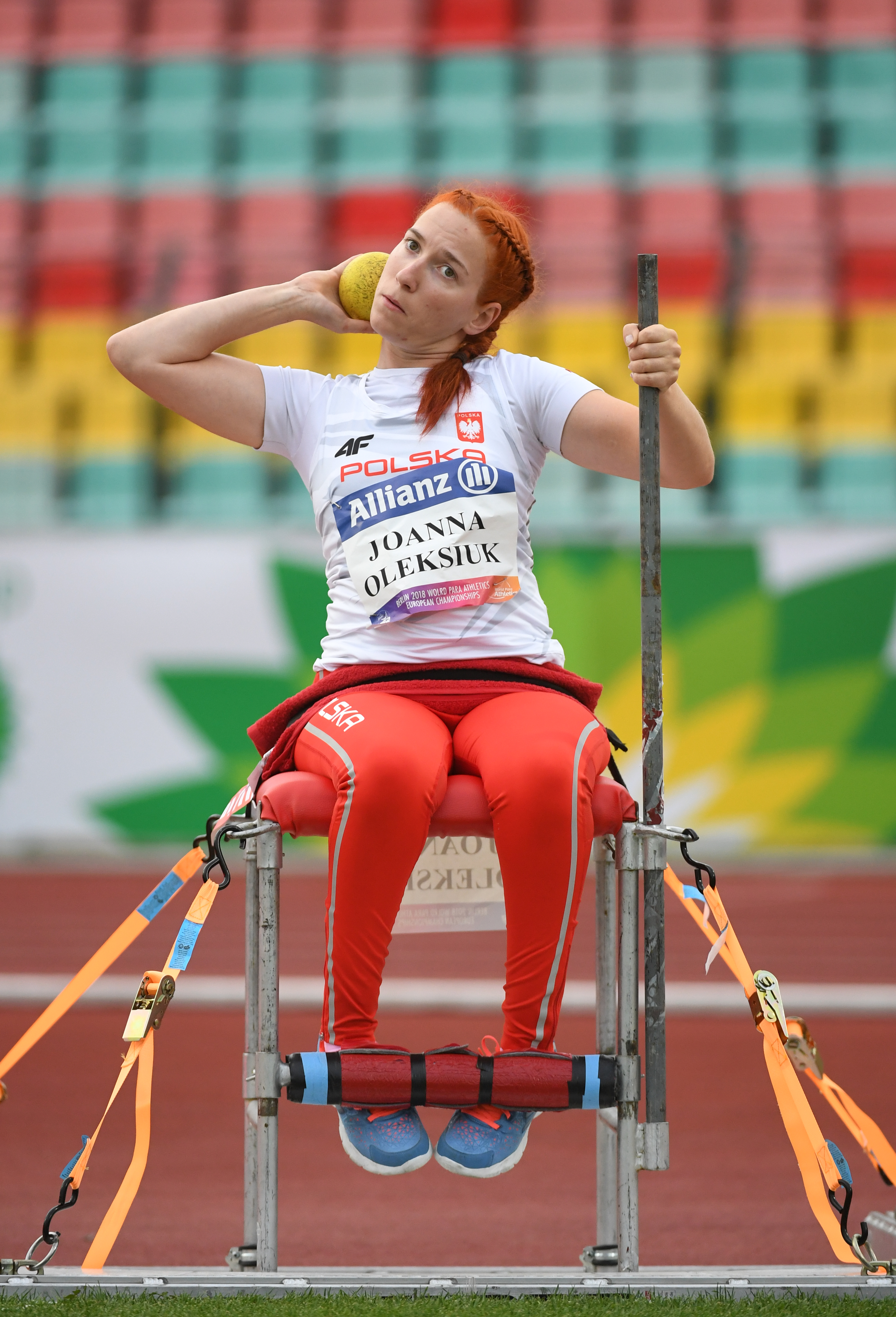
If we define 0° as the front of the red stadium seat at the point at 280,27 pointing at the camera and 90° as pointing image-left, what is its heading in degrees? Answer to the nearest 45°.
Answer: approximately 0°

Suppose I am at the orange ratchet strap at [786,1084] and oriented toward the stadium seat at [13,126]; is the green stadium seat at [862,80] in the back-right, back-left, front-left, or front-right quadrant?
front-right

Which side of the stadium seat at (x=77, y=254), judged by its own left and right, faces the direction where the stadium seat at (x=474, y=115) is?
left

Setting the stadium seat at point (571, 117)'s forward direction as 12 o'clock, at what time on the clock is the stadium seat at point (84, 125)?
the stadium seat at point (84, 125) is roughly at 3 o'clock from the stadium seat at point (571, 117).

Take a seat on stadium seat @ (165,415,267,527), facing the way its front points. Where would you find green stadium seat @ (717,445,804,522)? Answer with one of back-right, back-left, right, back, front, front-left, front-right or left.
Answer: left

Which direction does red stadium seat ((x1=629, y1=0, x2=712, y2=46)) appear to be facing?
toward the camera

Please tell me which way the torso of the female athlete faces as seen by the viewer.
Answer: toward the camera

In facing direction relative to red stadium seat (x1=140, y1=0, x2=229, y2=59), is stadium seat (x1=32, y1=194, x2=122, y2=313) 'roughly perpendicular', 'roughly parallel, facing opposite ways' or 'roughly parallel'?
roughly parallel

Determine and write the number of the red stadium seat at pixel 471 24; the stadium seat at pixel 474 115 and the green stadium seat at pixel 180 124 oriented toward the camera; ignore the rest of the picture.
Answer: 3

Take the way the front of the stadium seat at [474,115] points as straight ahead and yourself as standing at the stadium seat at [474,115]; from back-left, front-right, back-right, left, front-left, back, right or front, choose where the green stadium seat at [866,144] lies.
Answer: left

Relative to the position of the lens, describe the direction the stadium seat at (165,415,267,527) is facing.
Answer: facing the viewer

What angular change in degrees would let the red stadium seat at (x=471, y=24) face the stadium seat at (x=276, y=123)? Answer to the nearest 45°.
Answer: approximately 90° to its right
